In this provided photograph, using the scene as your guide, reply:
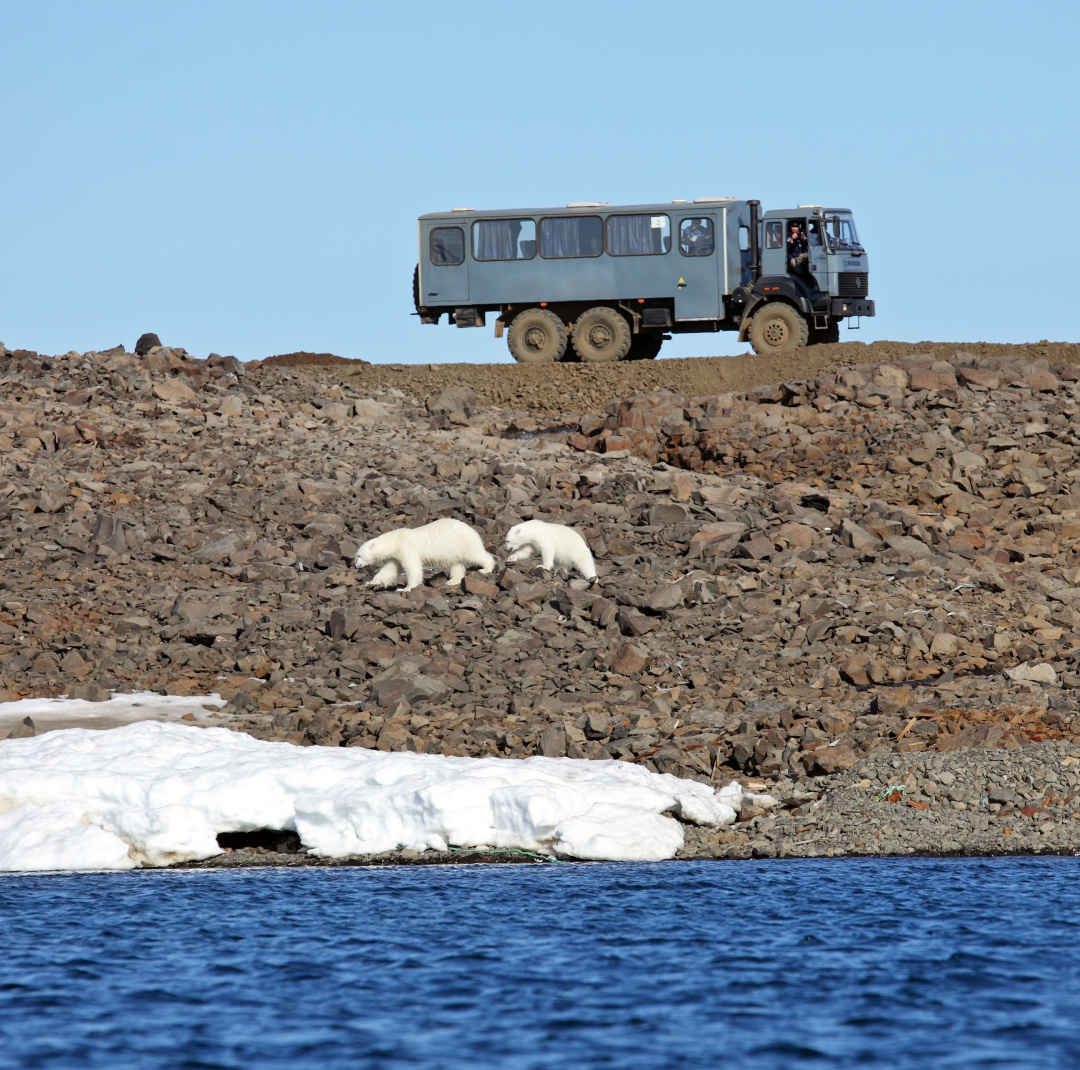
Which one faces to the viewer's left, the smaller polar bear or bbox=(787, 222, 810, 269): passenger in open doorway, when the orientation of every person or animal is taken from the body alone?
the smaller polar bear

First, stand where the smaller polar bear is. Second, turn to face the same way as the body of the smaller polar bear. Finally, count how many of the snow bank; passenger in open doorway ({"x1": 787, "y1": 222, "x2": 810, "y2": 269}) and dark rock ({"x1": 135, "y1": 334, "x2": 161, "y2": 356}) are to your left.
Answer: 1

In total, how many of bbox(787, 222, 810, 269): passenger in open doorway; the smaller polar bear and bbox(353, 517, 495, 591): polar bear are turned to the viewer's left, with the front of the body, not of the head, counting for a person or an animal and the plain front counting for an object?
2

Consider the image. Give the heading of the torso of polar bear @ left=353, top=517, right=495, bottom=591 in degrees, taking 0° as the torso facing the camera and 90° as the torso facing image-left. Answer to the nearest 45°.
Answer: approximately 90°

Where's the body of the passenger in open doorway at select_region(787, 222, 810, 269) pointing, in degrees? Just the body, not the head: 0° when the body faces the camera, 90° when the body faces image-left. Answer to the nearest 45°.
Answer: approximately 315°

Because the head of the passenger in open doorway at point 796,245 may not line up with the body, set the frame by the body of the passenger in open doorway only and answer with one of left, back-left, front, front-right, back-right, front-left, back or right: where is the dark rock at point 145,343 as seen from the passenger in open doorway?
back-right

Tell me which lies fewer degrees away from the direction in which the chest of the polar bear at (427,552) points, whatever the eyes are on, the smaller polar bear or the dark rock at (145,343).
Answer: the dark rock

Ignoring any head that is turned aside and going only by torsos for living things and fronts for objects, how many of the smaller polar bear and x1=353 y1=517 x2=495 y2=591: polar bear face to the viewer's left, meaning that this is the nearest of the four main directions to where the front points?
2

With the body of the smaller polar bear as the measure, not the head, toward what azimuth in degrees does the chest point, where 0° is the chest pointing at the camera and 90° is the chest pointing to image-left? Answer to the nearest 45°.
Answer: approximately 90°
